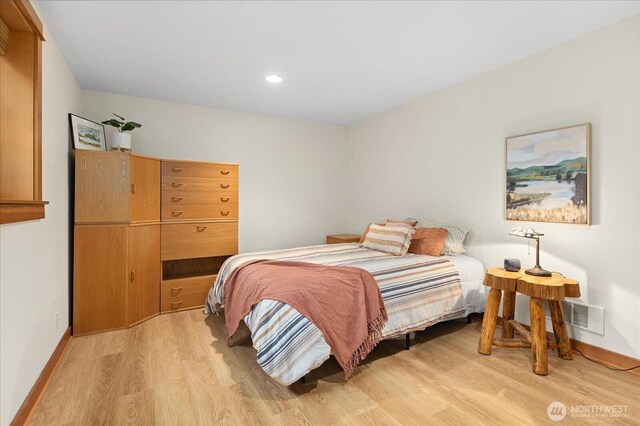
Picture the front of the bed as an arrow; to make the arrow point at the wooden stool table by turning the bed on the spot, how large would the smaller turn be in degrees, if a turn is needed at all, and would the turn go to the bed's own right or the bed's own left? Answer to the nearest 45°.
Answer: approximately 135° to the bed's own left

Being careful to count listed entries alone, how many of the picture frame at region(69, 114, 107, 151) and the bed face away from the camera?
0

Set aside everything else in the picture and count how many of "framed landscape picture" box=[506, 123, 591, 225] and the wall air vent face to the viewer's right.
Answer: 0

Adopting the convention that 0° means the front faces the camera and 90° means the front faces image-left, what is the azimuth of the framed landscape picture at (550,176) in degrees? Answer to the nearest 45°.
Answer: approximately 45°

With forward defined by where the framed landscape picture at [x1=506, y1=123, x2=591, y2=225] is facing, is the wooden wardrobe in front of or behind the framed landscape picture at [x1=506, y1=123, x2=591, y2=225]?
in front

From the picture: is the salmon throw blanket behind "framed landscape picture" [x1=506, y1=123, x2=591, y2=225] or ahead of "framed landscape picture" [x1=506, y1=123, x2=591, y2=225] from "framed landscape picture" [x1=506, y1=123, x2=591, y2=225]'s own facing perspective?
ahead

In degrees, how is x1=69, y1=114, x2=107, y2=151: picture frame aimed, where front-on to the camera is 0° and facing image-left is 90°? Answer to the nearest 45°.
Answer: approximately 315°

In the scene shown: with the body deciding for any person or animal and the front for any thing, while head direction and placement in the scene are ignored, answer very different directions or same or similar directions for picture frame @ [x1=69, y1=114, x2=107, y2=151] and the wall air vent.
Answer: very different directions

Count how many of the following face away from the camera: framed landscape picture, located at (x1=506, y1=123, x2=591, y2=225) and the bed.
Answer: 0

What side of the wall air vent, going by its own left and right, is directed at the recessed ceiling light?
front

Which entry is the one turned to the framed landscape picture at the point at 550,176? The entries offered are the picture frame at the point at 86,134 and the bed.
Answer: the picture frame
